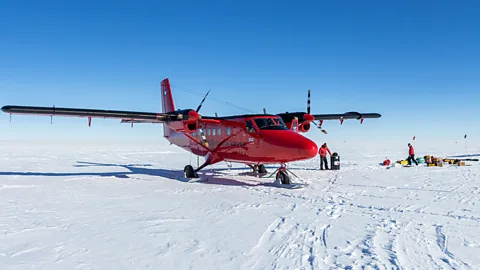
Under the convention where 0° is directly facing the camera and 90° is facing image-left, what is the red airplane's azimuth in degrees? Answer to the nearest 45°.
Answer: approximately 315°
